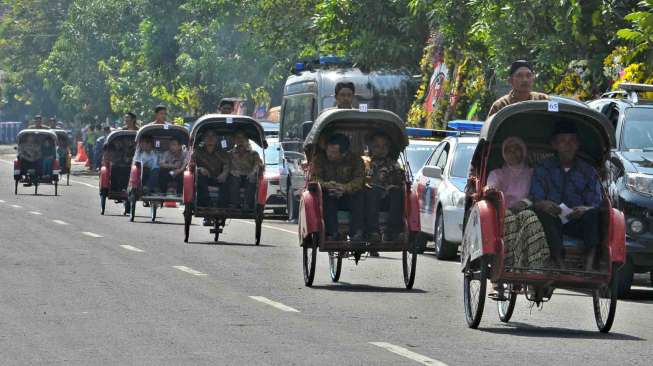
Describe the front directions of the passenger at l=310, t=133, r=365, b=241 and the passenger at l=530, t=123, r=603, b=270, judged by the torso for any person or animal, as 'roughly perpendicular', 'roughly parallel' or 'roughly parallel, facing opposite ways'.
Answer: roughly parallel

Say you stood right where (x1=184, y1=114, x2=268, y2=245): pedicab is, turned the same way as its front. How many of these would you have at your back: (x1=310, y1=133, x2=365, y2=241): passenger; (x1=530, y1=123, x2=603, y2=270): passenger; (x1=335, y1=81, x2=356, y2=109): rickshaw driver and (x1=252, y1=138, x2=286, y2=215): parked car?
1

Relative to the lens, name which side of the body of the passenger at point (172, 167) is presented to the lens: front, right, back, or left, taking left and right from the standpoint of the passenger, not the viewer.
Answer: front

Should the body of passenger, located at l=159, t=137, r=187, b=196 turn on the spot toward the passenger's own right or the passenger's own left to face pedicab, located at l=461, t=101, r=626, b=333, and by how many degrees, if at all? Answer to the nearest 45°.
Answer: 0° — they already face it

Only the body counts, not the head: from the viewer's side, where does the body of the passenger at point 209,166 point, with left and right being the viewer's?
facing the viewer

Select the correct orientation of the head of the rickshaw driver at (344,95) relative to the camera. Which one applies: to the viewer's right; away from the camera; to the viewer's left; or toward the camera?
toward the camera

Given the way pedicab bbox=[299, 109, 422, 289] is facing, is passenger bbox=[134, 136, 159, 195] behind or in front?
behind

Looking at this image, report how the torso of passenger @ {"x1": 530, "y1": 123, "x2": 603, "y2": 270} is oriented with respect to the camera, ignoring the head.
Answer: toward the camera

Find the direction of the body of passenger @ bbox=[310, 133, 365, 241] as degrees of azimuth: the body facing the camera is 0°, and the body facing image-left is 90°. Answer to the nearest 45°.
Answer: approximately 0°

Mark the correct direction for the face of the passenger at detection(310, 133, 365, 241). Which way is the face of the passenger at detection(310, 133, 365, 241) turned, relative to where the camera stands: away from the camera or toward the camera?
toward the camera
